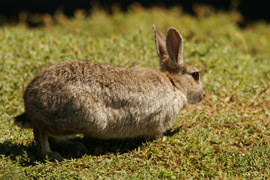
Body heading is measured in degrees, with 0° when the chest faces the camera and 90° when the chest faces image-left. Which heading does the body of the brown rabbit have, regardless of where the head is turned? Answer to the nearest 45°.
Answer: approximately 270°
